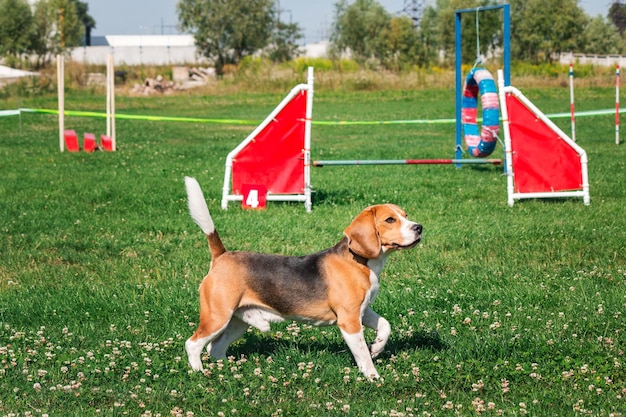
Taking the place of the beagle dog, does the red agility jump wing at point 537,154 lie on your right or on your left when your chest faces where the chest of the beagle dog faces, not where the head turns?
on your left

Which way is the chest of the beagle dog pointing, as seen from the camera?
to the viewer's right

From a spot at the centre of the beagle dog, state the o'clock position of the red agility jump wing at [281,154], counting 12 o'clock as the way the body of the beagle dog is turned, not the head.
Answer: The red agility jump wing is roughly at 9 o'clock from the beagle dog.
